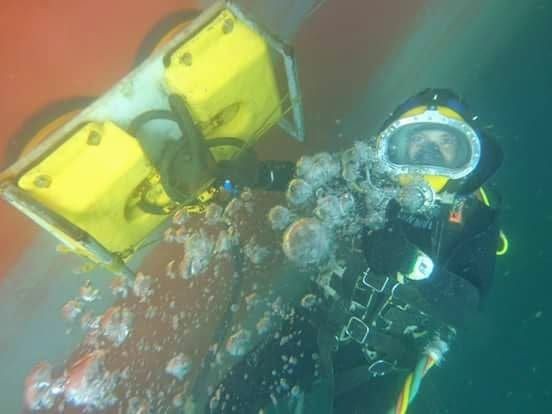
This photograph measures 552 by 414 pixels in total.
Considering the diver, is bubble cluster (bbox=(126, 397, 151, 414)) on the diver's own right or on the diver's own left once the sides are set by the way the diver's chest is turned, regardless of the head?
on the diver's own right

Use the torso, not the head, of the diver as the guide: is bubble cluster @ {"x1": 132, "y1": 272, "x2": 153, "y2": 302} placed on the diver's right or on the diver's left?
on the diver's right

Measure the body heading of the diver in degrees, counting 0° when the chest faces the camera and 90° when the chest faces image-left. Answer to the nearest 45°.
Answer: approximately 0°

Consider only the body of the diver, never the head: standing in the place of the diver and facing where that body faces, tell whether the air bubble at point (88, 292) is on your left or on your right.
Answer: on your right

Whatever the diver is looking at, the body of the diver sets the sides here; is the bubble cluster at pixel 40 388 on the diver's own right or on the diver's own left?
on the diver's own right
